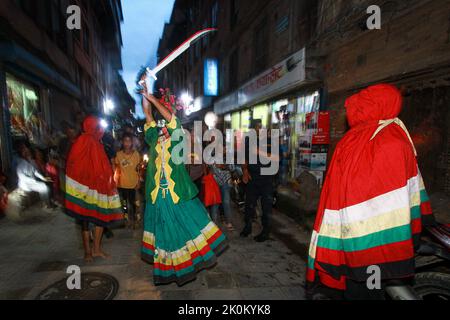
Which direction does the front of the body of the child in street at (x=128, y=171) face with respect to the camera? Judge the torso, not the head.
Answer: toward the camera

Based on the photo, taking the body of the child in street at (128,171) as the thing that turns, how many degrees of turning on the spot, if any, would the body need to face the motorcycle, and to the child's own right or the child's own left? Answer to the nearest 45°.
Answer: approximately 45° to the child's own left

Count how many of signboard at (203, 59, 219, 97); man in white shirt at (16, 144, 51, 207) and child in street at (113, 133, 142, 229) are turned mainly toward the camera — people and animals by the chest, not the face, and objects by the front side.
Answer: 2

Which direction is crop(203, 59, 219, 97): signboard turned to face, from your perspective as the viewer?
facing the viewer

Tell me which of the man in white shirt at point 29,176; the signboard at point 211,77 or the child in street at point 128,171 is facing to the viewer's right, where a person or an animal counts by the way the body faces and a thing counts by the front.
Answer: the man in white shirt

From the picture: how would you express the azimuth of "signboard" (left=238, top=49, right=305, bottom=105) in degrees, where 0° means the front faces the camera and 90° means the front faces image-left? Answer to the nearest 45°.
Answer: approximately 45°

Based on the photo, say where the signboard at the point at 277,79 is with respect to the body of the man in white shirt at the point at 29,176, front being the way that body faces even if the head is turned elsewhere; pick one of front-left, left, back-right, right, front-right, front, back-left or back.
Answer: front

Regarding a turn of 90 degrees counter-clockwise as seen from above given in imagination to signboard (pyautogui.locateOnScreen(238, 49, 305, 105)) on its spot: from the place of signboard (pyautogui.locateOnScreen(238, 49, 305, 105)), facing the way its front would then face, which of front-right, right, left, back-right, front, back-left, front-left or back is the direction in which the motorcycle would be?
front-right

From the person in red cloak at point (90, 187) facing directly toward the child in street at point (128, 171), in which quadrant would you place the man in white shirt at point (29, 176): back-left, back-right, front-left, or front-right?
front-left

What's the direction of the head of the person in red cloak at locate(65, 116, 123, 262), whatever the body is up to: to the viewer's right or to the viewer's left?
to the viewer's right

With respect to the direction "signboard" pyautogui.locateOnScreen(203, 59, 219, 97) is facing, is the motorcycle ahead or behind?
ahead

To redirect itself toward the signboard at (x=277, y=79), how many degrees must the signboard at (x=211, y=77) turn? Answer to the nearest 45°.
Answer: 0° — it already faces it

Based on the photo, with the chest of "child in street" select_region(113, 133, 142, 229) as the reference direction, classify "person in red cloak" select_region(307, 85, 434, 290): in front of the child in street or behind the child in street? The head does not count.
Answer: in front

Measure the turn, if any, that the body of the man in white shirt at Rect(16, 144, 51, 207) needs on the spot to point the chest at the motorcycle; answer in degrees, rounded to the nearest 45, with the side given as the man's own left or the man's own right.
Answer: approximately 90° to the man's own right

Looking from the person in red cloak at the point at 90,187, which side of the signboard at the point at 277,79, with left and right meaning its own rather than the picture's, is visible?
front

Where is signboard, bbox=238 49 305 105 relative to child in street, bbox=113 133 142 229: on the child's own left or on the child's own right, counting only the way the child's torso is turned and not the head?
on the child's own left
